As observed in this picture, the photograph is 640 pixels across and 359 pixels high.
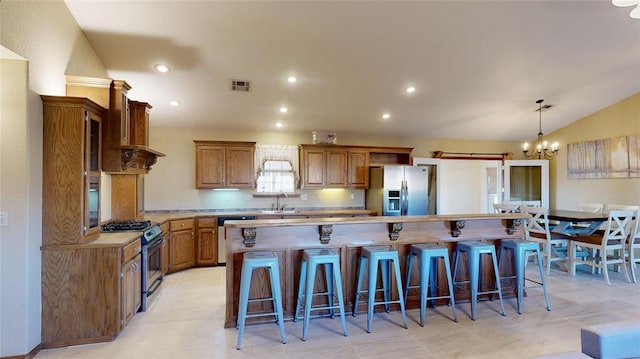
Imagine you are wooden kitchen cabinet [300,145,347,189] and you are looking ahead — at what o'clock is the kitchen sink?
The kitchen sink is roughly at 3 o'clock from the wooden kitchen cabinet.

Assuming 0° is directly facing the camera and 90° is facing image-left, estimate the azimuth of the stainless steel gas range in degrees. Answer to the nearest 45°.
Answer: approximately 270°

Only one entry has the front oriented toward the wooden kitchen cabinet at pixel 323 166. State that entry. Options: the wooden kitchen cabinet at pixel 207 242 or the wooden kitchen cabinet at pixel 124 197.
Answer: the wooden kitchen cabinet at pixel 124 197

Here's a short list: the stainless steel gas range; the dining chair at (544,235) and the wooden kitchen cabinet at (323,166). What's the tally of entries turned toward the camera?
1

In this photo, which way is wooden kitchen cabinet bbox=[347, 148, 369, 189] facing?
toward the camera

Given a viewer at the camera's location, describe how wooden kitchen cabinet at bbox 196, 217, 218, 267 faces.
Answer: facing the viewer

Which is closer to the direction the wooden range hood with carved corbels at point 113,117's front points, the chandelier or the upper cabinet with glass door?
the chandelier

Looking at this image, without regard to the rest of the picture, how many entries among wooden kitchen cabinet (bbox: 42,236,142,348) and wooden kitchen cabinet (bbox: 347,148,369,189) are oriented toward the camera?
1

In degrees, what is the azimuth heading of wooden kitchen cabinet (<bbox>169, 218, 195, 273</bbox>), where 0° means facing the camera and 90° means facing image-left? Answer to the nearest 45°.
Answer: approximately 315°

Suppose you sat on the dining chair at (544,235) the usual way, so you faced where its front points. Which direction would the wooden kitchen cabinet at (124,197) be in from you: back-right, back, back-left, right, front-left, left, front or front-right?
back

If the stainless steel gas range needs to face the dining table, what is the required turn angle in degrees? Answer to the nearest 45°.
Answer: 0° — it already faces it

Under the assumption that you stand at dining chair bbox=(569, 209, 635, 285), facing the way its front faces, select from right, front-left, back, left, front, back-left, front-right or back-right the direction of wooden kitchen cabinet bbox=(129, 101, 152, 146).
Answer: left

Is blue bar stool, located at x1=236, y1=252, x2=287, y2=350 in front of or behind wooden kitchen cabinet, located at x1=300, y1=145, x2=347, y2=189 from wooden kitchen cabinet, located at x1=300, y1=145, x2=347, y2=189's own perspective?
in front

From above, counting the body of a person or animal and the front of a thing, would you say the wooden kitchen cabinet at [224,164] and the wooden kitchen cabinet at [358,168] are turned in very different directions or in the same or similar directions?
same or similar directions

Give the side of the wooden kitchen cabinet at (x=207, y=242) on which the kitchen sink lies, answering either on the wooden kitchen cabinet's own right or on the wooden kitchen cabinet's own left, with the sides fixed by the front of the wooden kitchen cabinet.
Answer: on the wooden kitchen cabinet's own left

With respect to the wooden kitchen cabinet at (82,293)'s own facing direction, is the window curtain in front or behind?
in front

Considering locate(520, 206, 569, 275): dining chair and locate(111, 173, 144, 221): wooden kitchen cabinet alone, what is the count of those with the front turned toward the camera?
0

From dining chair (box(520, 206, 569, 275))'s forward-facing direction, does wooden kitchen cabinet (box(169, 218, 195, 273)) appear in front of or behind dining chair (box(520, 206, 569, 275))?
behind

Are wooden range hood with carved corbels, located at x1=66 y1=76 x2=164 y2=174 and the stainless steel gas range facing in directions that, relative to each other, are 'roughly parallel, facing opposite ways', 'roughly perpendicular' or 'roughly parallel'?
roughly parallel
